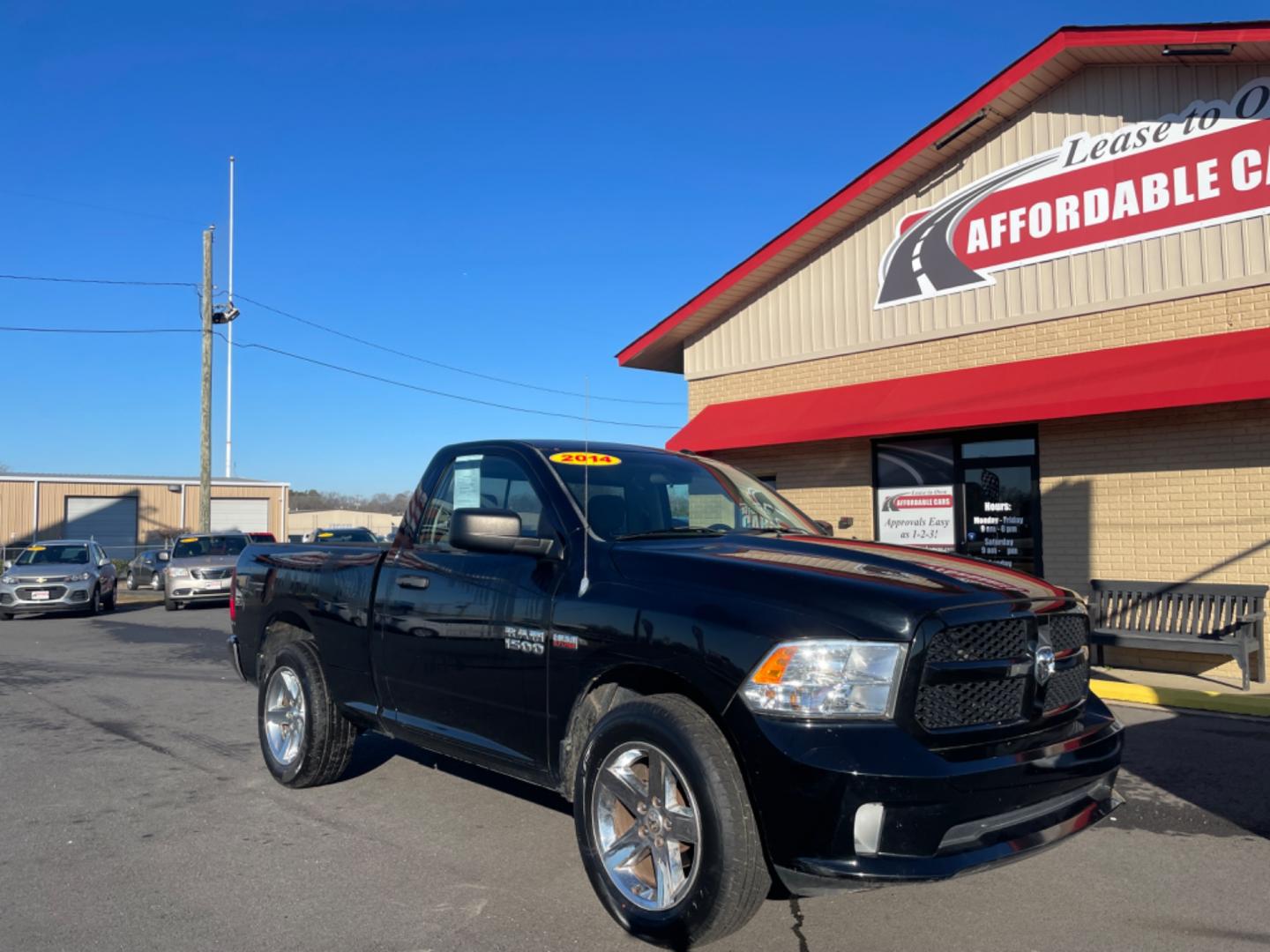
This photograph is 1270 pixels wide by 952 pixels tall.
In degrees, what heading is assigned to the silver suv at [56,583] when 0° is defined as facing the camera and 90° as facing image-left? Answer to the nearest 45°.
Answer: approximately 45°

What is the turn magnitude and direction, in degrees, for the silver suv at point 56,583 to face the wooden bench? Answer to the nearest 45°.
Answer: approximately 90° to its left

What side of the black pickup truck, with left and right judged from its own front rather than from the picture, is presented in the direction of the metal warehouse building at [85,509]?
back

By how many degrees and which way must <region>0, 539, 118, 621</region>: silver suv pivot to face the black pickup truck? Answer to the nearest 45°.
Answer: approximately 45° to its left

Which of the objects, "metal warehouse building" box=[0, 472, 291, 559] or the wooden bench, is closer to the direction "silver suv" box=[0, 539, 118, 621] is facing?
the wooden bench

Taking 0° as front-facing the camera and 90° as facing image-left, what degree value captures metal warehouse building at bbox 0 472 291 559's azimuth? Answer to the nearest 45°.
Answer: approximately 0°

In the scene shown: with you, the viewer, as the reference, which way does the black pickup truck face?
facing the viewer and to the right of the viewer

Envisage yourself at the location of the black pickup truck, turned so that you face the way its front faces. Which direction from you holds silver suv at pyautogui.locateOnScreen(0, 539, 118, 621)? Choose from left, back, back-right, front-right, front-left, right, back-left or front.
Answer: back

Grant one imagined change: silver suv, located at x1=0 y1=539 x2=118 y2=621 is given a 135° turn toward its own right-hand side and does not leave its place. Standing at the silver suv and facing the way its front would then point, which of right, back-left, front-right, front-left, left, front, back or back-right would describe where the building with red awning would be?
back-right

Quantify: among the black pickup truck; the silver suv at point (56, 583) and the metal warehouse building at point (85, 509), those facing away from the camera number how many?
0

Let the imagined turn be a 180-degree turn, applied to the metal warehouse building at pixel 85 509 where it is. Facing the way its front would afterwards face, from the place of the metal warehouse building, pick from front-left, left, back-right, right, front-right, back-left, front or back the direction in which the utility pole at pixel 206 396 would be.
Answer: back

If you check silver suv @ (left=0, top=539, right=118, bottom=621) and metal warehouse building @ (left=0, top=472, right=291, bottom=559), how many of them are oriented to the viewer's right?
0
